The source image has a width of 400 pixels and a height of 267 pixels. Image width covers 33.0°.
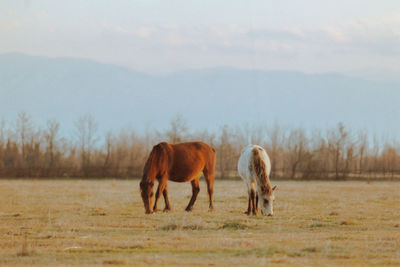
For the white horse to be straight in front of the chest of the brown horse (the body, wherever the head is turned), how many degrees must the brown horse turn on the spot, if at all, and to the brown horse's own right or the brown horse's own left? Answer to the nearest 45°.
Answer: approximately 135° to the brown horse's own left

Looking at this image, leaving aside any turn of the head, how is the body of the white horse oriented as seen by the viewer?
toward the camera

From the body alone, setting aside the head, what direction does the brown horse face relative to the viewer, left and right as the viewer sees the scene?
facing to the left of the viewer

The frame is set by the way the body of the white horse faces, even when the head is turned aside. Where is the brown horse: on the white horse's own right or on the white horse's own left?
on the white horse's own right

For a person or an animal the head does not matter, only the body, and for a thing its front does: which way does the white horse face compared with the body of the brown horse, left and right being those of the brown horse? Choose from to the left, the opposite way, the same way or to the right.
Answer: to the left

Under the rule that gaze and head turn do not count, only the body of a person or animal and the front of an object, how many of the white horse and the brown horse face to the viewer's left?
1
